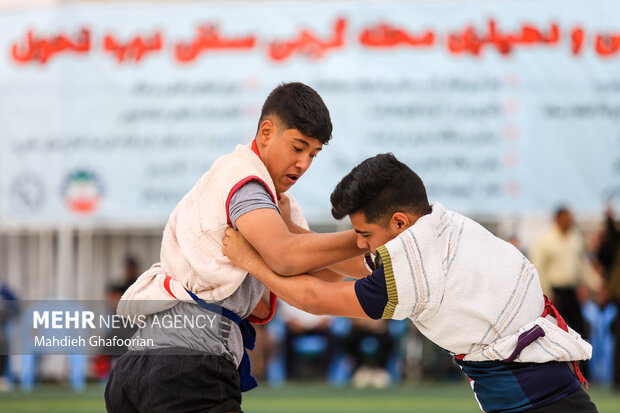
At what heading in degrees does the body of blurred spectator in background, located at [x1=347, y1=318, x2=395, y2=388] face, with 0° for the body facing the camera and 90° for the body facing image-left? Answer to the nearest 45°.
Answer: approximately 0°

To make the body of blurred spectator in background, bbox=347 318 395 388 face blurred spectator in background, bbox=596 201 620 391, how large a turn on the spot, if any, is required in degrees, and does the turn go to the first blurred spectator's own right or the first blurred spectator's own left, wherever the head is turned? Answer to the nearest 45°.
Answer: approximately 90° to the first blurred spectator's own left

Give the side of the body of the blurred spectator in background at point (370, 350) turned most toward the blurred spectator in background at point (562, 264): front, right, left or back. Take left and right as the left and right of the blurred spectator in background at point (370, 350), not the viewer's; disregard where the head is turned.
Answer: left

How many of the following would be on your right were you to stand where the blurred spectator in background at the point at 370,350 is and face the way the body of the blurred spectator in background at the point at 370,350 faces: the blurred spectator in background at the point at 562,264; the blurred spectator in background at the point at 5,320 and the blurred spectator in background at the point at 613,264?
1

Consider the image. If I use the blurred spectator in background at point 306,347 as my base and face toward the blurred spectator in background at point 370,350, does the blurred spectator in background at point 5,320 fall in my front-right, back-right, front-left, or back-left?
back-right

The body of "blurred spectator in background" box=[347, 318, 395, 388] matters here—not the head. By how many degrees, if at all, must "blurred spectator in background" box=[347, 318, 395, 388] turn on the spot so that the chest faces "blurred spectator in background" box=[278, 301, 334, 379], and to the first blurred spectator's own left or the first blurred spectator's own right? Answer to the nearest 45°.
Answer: approximately 135° to the first blurred spectator's own right

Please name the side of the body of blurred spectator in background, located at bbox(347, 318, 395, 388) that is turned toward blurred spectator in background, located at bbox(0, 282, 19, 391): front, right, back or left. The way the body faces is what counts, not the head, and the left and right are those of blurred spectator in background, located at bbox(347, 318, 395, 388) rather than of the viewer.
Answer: right
